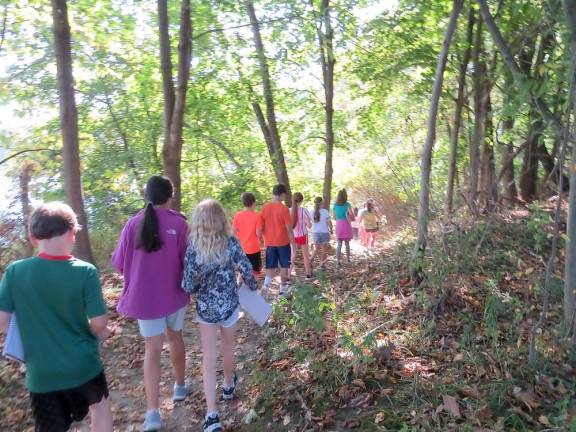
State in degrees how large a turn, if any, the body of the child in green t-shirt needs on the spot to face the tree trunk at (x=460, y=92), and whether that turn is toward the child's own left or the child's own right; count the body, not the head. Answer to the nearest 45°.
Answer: approximately 45° to the child's own right

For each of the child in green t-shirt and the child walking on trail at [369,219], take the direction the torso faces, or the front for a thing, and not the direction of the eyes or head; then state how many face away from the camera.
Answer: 2

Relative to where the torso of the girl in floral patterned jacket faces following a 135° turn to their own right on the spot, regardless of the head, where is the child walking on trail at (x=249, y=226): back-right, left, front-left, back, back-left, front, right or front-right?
back-left

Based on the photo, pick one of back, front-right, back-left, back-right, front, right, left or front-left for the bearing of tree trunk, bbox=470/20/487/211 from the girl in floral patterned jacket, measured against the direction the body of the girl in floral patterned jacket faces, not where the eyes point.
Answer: front-right

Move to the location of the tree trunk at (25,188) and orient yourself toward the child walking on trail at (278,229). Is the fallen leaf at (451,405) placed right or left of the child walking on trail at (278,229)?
right

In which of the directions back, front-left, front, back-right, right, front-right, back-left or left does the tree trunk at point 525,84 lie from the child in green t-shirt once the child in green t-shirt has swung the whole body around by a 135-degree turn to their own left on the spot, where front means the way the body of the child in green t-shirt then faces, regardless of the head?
back-left

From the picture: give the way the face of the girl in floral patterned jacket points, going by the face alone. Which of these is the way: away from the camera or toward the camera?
away from the camera

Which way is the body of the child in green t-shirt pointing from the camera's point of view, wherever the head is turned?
away from the camera

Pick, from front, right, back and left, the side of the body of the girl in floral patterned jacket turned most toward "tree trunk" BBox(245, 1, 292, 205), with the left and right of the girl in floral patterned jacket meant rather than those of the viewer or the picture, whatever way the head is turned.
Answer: front

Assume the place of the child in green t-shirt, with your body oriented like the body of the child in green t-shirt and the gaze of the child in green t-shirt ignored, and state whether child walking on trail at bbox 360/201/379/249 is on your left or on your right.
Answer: on your right

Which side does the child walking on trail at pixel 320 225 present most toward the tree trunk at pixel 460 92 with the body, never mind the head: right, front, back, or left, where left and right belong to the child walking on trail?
right

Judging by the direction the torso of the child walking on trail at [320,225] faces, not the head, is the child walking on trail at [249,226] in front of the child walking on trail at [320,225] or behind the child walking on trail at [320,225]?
behind

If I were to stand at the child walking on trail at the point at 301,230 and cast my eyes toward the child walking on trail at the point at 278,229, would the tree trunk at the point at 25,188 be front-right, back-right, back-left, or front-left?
front-right

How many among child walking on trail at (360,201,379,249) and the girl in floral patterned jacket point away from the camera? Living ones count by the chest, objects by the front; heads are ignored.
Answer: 2

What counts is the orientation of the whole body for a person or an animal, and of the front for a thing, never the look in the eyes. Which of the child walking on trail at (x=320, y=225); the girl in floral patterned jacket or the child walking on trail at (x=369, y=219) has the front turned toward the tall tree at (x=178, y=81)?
the girl in floral patterned jacket

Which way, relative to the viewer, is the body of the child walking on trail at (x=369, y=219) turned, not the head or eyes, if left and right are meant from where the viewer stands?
facing away from the viewer

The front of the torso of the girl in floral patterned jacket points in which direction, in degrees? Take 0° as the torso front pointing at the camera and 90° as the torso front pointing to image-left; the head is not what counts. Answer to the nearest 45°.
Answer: approximately 180°
